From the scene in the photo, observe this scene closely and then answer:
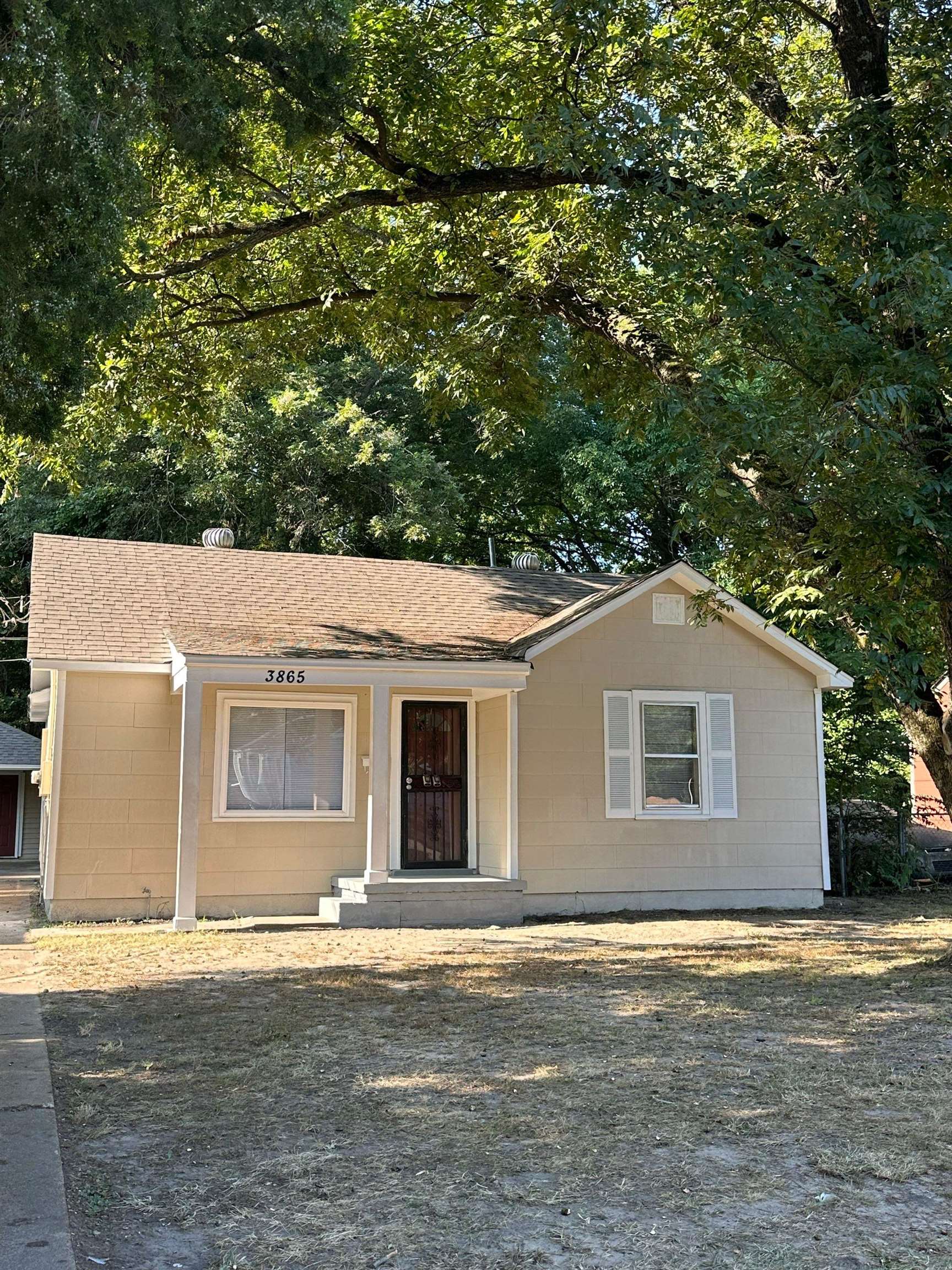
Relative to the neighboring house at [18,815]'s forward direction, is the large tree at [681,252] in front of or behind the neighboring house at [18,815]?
in front

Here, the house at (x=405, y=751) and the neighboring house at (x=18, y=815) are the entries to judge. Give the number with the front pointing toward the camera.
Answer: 2

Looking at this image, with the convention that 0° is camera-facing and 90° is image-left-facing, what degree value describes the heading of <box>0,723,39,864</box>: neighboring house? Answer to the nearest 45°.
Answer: approximately 0°

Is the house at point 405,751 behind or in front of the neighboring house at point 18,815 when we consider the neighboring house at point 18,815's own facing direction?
in front

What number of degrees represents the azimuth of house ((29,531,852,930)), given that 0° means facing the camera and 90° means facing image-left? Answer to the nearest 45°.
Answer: approximately 0°

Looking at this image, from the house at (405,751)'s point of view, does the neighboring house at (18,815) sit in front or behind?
behind
